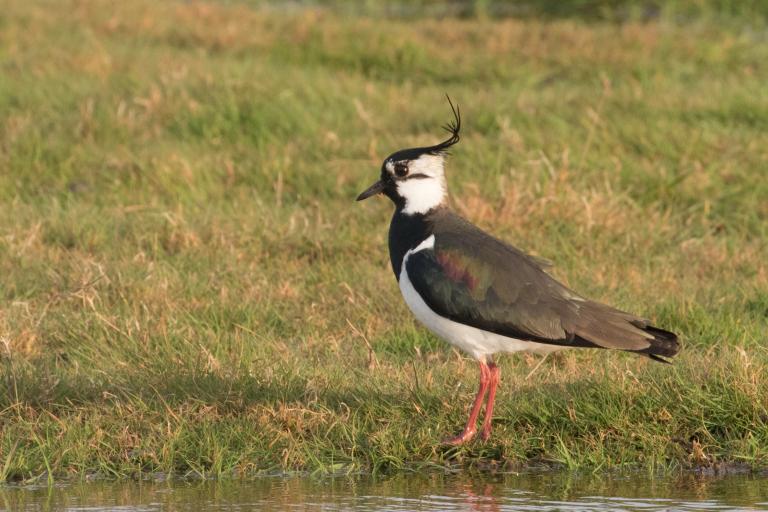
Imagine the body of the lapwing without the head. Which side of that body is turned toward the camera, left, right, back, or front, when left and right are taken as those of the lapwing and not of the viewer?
left
